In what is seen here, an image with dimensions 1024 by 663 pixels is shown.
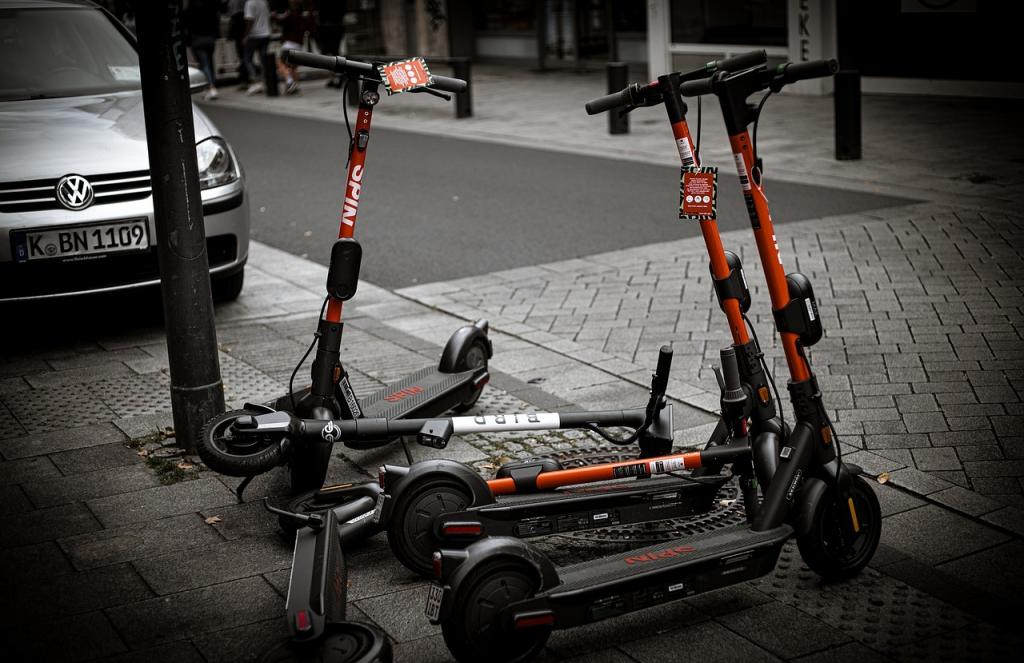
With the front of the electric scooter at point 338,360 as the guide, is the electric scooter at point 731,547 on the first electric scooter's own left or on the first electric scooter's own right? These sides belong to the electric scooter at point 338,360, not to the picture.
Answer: on the first electric scooter's own left

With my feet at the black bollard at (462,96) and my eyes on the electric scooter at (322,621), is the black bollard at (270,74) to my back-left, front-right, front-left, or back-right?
back-right

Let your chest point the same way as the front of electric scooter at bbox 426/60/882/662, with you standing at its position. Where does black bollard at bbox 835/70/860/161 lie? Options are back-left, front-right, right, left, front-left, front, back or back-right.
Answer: front-left

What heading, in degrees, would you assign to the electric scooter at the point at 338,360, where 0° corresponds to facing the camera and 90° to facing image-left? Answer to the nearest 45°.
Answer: approximately 45°

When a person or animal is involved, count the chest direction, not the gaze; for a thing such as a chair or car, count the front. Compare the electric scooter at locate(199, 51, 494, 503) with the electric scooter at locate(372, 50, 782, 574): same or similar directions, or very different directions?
very different directions

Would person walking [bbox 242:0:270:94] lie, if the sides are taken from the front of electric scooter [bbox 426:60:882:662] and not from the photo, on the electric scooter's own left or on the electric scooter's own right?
on the electric scooter's own left

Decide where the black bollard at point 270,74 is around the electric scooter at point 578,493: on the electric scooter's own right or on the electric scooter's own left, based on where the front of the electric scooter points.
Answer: on the electric scooter's own left

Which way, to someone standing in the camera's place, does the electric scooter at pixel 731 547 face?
facing away from the viewer and to the right of the viewer

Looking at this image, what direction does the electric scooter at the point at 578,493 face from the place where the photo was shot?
facing away from the viewer and to the right of the viewer

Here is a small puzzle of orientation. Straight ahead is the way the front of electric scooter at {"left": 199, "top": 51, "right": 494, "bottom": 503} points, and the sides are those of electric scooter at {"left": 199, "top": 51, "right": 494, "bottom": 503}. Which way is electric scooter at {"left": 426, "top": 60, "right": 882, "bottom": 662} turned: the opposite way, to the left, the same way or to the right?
the opposite way
